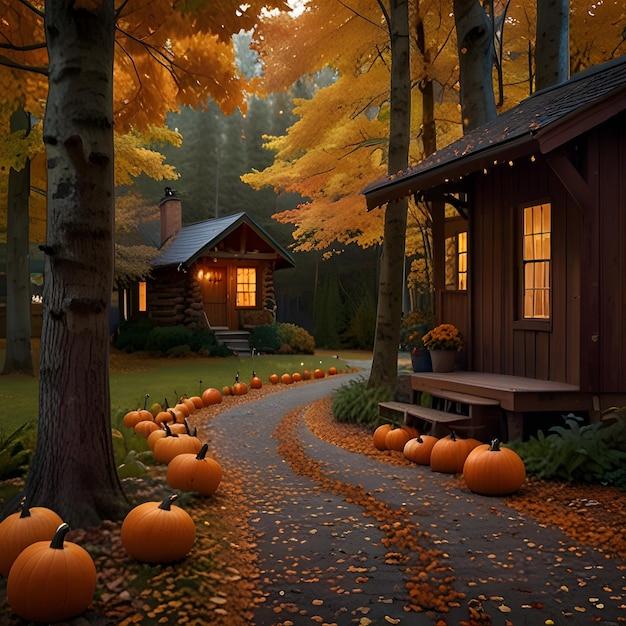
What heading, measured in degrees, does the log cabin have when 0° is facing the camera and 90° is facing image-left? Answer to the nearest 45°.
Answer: approximately 315°

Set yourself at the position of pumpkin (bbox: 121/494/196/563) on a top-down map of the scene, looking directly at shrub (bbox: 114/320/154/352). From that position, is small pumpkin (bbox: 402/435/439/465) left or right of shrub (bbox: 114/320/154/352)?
right

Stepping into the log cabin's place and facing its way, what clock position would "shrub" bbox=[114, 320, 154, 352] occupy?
The shrub is roughly at 3 o'clock from the log cabin.

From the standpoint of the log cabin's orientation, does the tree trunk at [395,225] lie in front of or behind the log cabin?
in front

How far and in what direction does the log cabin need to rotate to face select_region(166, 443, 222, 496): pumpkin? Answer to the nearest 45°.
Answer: approximately 45° to its right

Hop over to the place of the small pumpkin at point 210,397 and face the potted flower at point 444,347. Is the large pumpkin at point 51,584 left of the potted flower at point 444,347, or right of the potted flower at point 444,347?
right

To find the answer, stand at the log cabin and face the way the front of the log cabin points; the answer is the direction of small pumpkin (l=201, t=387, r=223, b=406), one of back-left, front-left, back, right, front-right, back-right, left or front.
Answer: front-right

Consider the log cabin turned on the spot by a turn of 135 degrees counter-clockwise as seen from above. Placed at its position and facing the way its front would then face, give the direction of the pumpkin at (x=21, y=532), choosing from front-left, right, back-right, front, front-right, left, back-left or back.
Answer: back

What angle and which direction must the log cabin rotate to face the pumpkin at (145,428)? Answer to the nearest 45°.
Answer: approximately 45° to its right
